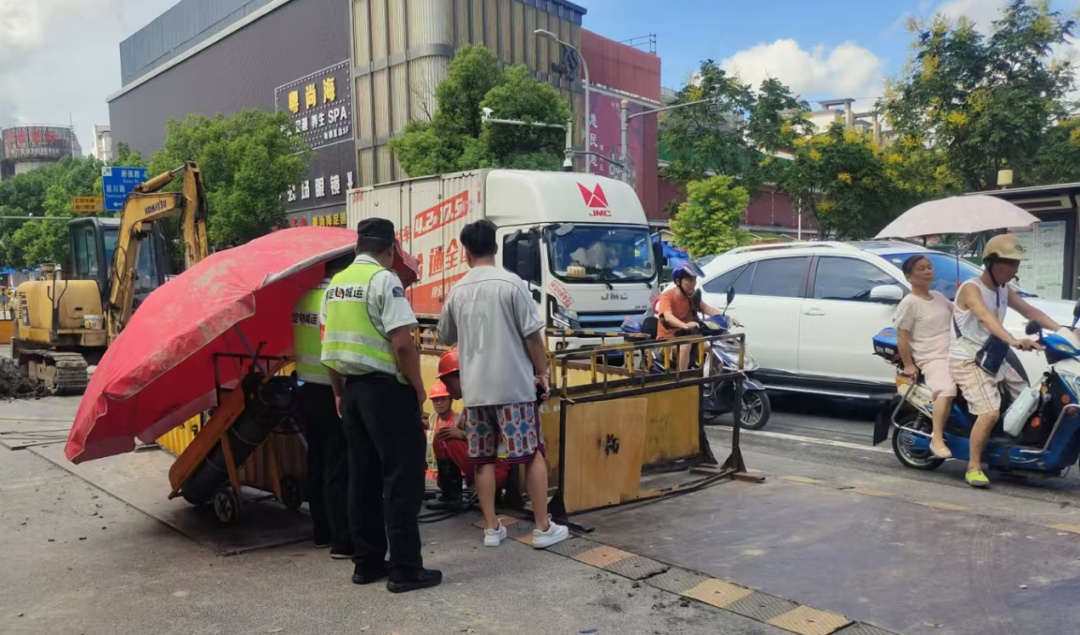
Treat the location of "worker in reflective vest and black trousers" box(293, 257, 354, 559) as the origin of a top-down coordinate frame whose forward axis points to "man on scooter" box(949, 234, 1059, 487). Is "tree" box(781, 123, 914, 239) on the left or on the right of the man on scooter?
left

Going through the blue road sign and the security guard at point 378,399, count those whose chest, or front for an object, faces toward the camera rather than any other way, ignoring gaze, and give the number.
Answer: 1

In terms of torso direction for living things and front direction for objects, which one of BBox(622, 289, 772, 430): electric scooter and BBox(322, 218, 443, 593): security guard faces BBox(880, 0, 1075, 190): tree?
the security guard

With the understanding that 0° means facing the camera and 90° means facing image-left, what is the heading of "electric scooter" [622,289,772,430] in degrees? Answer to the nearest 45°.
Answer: approximately 315°

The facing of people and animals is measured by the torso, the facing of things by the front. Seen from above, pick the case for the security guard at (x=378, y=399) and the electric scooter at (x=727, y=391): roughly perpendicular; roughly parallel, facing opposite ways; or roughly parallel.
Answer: roughly perpendicular

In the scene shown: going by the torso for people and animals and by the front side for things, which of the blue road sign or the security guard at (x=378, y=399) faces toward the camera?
the blue road sign

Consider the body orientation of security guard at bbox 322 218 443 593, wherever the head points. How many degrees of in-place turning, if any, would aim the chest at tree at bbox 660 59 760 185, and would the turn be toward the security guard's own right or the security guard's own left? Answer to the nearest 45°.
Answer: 0° — they already face it

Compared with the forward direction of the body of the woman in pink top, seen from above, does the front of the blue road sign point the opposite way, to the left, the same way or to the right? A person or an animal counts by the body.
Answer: the same way

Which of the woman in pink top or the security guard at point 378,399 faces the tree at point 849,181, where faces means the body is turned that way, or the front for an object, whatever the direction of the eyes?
the security guard

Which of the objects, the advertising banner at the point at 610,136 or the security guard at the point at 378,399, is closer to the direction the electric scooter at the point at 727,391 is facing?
the security guard

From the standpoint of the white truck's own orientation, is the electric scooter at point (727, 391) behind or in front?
in front

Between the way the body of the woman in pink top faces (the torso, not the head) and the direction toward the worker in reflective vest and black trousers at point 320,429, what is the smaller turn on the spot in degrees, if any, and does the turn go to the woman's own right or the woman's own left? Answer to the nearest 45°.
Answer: approximately 90° to the woman's own right

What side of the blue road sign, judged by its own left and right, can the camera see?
front
